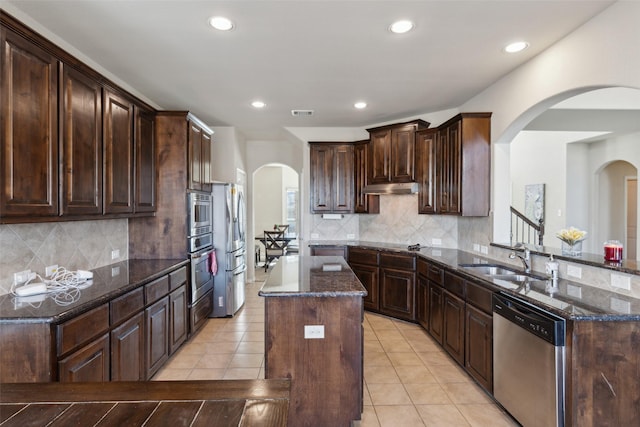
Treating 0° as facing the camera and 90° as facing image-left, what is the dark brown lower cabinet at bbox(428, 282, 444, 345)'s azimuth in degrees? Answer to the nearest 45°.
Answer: approximately 90°

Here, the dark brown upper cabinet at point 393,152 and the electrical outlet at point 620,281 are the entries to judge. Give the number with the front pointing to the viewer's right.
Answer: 0

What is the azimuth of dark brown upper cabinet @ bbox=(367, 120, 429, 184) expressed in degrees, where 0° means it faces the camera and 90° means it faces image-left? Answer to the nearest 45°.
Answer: approximately 45°

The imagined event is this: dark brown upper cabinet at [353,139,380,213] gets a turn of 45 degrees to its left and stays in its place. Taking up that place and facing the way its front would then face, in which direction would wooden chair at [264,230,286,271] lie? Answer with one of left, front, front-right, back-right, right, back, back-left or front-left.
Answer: back-right

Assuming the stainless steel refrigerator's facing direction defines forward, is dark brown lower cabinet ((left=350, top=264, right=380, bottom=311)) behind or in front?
in front

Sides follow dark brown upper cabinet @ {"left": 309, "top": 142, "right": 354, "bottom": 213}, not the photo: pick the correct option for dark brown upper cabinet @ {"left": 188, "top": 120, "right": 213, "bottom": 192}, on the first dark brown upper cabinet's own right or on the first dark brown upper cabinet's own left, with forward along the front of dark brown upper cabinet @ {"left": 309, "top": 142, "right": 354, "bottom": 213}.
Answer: on the first dark brown upper cabinet's own right

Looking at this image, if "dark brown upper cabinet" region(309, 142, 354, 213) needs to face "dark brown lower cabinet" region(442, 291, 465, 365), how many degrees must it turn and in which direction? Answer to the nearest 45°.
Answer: approximately 45° to its left

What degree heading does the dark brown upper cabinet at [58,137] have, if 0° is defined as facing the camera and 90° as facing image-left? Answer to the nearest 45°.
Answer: approximately 315°

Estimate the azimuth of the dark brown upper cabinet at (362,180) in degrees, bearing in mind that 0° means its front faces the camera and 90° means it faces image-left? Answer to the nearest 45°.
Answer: approximately 45°

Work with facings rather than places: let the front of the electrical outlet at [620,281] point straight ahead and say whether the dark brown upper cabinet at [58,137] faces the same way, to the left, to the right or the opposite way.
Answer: the opposite way

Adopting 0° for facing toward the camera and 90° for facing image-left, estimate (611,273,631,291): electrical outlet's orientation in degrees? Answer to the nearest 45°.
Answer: approximately 45°

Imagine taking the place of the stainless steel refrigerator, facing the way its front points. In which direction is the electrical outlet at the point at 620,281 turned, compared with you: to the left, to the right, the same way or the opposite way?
the opposite way

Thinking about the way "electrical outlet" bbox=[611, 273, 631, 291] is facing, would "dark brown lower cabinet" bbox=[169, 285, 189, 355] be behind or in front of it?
in front

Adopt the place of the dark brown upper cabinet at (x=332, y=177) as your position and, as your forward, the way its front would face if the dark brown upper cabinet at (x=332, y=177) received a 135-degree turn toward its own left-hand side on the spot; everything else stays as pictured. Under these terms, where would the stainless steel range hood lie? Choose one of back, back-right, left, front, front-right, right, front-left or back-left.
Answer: right

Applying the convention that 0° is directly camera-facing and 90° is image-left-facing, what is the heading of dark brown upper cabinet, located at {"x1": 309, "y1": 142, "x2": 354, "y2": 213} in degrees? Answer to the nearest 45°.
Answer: approximately 0°
